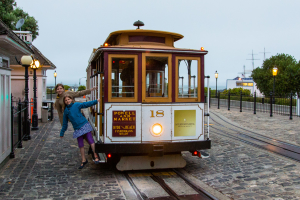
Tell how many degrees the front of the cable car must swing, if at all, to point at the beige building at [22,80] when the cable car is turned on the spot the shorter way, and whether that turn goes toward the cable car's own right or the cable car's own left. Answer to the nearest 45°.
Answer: approximately 135° to the cable car's own right

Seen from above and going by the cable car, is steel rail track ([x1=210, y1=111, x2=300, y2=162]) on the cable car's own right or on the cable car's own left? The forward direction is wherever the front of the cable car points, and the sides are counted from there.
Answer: on the cable car's own left

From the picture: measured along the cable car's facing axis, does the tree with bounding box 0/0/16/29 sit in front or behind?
behind

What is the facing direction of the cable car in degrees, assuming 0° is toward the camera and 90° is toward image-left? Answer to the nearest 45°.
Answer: approximately 0°

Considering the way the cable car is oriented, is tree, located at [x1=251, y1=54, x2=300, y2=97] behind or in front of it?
behind

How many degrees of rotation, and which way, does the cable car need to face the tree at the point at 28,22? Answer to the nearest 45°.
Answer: approximately 135° to its right

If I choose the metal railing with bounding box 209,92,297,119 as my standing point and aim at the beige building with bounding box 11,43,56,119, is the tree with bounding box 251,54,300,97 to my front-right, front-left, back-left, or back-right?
back-right

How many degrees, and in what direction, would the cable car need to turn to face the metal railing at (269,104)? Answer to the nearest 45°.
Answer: approximately 135° to its left

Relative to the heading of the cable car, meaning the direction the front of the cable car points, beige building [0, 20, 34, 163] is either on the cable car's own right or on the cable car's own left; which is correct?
on the cable car's own right
